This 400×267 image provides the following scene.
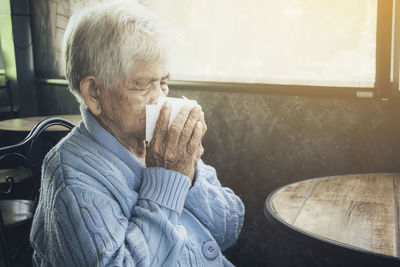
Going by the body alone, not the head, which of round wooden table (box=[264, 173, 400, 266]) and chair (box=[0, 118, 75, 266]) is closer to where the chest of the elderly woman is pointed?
the round wooden table

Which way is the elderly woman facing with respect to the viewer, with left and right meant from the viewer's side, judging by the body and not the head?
facing the viewer and to the right of the viewer

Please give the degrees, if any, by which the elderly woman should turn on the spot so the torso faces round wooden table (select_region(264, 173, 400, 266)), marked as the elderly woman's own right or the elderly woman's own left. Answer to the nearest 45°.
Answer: approximately 45° to the elderly woman's own left

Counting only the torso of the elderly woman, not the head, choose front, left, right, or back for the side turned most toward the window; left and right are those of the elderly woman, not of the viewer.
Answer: left
